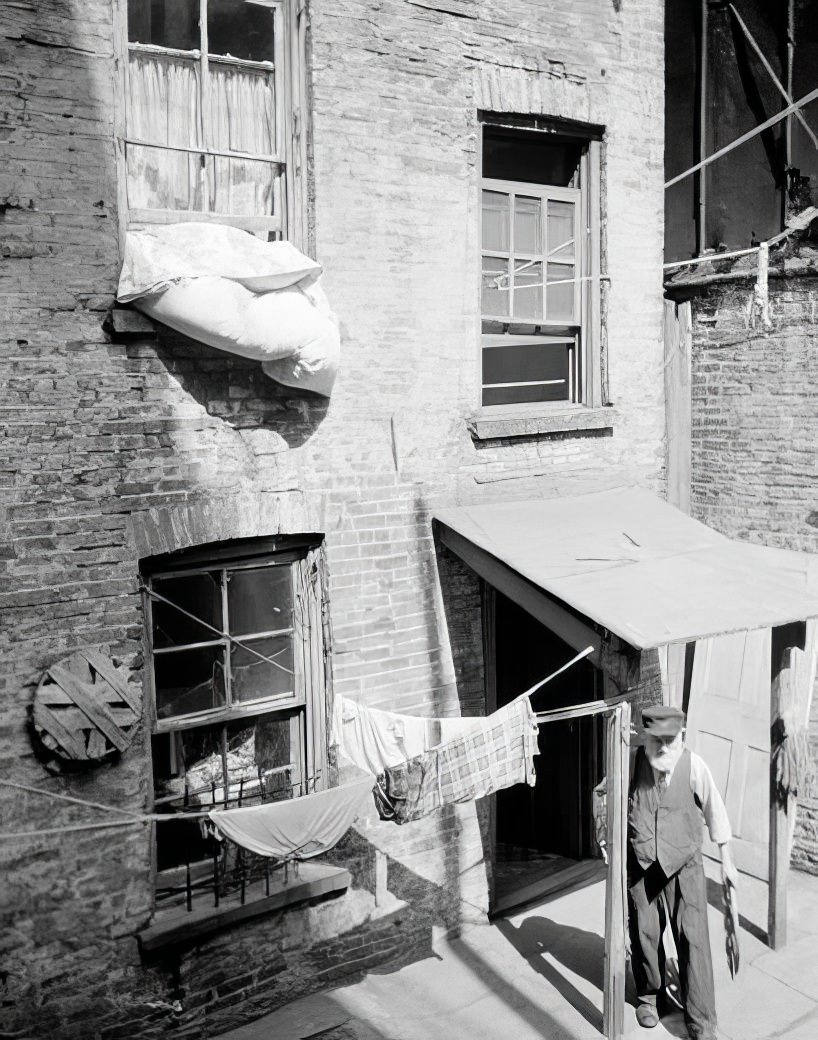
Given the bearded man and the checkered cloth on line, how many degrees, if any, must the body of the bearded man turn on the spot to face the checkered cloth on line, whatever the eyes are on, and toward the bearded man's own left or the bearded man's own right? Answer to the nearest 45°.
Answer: approximately 45° to the bearded man's own right

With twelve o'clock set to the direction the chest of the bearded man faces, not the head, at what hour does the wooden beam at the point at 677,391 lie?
The wooden beam is roughly at 6 o'clock from the bearded man.

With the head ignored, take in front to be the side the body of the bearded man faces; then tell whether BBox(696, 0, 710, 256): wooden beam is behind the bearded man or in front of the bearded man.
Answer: behind

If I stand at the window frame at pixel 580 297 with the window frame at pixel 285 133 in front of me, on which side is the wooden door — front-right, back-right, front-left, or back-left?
back-left

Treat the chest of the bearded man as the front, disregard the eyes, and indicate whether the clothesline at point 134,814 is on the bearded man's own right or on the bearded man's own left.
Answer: on the bearded man's own right

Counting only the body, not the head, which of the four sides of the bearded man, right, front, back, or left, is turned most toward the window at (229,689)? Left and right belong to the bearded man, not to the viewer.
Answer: right

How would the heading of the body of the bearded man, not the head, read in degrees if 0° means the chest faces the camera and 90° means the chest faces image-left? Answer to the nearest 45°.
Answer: approximately 0°
